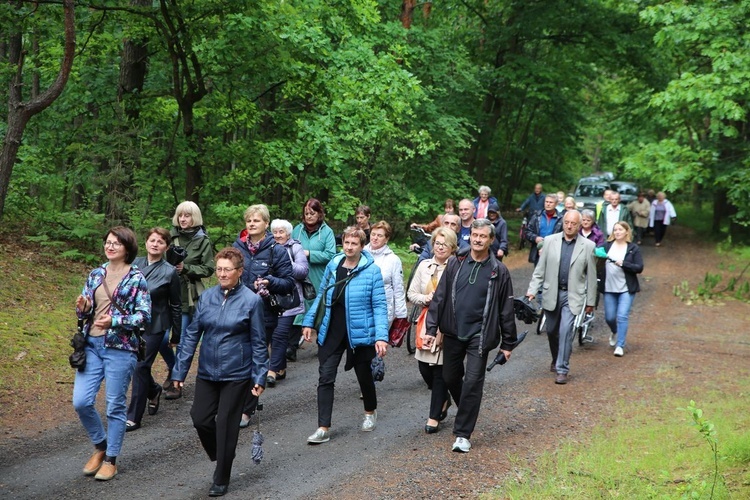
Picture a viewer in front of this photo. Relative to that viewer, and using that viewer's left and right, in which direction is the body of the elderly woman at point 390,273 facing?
facing the viewer and to the left of the viewer

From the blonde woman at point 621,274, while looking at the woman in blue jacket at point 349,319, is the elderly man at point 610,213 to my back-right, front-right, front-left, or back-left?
back-right

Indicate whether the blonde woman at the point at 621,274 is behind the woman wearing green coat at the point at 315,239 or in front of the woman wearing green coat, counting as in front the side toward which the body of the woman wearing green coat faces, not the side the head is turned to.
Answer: behind

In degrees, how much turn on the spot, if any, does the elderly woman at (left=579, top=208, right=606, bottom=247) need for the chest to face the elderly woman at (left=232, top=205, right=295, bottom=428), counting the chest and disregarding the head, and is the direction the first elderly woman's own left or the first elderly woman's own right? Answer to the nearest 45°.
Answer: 0° — they already face them

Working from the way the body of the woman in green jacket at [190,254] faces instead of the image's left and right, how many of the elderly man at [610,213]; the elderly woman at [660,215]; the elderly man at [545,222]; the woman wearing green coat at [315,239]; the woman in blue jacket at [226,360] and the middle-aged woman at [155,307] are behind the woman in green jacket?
4

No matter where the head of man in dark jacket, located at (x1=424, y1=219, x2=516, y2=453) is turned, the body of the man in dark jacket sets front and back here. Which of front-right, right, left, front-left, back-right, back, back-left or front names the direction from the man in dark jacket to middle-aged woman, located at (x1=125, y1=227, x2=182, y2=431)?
right

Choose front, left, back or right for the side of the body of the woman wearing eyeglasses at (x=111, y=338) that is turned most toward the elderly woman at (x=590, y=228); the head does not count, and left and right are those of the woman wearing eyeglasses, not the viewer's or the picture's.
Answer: back

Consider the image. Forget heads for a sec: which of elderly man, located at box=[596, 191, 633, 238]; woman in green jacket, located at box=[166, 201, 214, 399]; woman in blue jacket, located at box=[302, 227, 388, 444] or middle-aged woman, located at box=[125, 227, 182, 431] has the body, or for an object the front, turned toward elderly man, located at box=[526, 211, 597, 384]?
elderly man, located at box=[596, 191, 633, 238]

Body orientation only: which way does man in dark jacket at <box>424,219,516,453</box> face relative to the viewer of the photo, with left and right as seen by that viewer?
facing the viewer

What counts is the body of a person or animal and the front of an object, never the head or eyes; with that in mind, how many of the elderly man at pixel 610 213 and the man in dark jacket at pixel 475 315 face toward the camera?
2

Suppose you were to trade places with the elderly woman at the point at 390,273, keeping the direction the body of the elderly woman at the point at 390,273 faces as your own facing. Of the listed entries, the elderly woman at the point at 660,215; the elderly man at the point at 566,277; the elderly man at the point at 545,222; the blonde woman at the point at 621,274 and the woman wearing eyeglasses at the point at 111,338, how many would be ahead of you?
1
